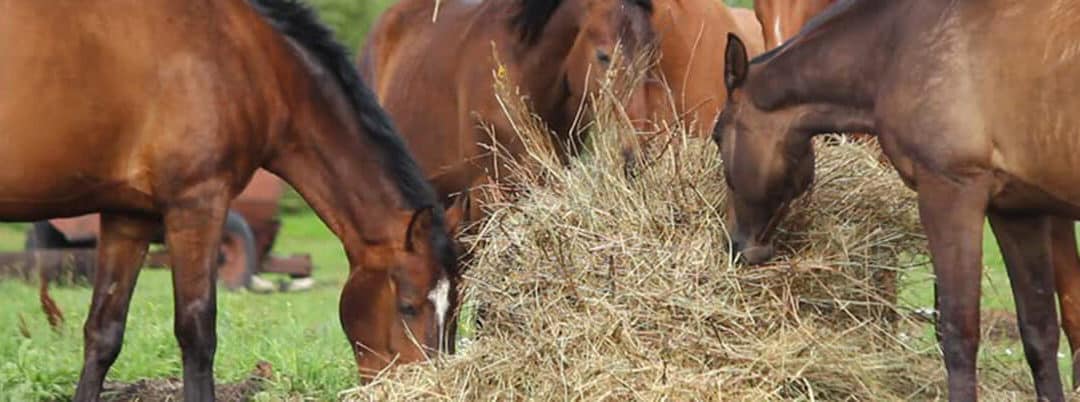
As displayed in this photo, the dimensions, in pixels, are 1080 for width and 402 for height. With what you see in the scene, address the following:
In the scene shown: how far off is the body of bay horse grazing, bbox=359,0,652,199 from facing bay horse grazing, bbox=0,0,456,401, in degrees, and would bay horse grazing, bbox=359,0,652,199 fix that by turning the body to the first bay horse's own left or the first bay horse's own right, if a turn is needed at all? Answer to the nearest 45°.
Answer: approximately 90° to the first bay horse's own right

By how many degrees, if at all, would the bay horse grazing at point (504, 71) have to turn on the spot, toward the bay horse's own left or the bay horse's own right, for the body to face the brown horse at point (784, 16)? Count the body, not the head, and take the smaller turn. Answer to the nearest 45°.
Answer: approximately 45° to the bay horse's own left

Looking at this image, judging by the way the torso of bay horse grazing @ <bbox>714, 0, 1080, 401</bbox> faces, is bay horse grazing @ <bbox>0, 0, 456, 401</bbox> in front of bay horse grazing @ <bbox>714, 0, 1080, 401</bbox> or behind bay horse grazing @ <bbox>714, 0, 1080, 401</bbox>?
in front

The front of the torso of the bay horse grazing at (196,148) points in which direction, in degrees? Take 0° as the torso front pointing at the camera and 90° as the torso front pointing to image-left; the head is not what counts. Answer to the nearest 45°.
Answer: approximately 270°

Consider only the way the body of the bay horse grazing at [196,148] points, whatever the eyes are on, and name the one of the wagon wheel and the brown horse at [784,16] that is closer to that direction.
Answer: the brown horse

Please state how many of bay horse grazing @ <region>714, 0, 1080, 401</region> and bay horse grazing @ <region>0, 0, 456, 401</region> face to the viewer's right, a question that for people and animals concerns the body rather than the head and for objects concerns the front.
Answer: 1

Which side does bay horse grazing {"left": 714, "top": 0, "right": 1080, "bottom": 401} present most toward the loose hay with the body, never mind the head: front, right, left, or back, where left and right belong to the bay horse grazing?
front

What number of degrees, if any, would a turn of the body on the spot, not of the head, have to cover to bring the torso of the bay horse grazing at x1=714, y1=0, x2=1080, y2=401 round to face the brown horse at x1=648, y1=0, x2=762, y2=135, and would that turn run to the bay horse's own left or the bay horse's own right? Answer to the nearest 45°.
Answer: approximately 45° to the bay horse's own right

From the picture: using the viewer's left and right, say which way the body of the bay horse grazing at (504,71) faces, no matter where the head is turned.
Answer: facing the viewer and to the right of the viewer

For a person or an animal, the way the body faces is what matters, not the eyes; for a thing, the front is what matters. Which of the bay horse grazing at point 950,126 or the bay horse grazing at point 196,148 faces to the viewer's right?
the bay horse grazing at point 196,148

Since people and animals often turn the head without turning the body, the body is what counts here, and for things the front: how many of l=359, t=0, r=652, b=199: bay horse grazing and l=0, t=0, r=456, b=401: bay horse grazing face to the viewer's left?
0

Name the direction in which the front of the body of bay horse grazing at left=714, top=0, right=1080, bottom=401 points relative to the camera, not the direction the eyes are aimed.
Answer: to the viewer's left

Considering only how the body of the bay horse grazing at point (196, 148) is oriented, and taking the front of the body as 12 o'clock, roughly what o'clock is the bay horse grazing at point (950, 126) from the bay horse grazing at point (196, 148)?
the bay horse grazing at point (950, 126) is roughly at 1 o'clock from the bay horse grazing at point (196, 148).
